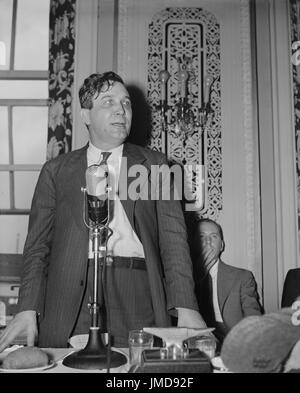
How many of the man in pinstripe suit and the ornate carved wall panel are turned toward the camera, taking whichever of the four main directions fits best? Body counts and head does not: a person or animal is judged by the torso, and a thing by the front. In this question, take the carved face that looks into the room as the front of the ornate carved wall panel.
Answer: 2

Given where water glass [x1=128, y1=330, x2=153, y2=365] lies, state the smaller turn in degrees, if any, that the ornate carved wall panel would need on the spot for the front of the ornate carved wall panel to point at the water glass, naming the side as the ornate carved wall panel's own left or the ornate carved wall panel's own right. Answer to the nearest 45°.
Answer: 0° — it already faces it

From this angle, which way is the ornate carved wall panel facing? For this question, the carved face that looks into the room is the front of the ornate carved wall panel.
toward the camera

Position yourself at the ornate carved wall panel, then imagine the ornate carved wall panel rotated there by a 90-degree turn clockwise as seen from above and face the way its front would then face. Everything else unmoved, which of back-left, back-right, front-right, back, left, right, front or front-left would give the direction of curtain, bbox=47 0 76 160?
front

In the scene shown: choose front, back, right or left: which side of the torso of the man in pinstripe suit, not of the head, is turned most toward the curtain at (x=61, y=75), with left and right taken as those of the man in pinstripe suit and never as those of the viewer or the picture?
back

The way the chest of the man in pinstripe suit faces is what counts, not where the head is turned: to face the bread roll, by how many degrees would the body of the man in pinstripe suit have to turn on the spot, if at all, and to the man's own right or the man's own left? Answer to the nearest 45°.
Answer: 0° — they already face it

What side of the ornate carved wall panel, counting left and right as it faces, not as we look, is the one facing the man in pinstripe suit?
front

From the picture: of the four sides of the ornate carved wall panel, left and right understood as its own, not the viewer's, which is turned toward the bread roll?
front

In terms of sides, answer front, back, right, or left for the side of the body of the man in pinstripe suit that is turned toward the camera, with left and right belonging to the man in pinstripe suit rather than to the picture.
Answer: front

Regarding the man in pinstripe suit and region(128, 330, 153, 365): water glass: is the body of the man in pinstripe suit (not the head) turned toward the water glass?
yes

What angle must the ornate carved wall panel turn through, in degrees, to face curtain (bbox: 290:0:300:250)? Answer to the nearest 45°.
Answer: approximately 90° to its left
